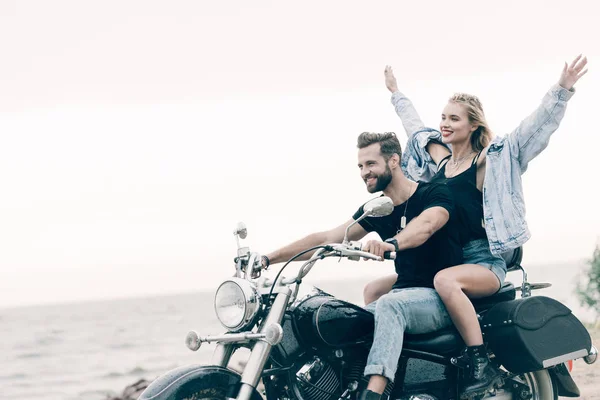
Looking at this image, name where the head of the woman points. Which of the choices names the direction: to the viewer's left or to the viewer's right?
to the viewer's left

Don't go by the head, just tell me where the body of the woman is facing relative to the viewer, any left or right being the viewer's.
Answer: facing the viewer and to the left of the viewer

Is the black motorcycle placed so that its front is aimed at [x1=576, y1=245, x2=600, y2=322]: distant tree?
no

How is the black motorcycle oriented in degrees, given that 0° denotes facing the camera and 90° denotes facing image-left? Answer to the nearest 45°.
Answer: approximately 45°

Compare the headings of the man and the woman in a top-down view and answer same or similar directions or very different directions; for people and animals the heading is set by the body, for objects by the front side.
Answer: same or similar directions

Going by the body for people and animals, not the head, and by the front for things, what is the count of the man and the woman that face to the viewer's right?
0

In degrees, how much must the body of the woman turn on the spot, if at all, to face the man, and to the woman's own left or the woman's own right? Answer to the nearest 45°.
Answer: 0° — they already face them

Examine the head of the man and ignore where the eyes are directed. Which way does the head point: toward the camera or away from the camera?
toward the camera

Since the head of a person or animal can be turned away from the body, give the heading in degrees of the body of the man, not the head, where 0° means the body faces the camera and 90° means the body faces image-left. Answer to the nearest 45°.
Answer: approximately 45°

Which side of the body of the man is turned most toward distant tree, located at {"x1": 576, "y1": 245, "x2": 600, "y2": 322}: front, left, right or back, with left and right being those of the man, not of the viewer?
back
